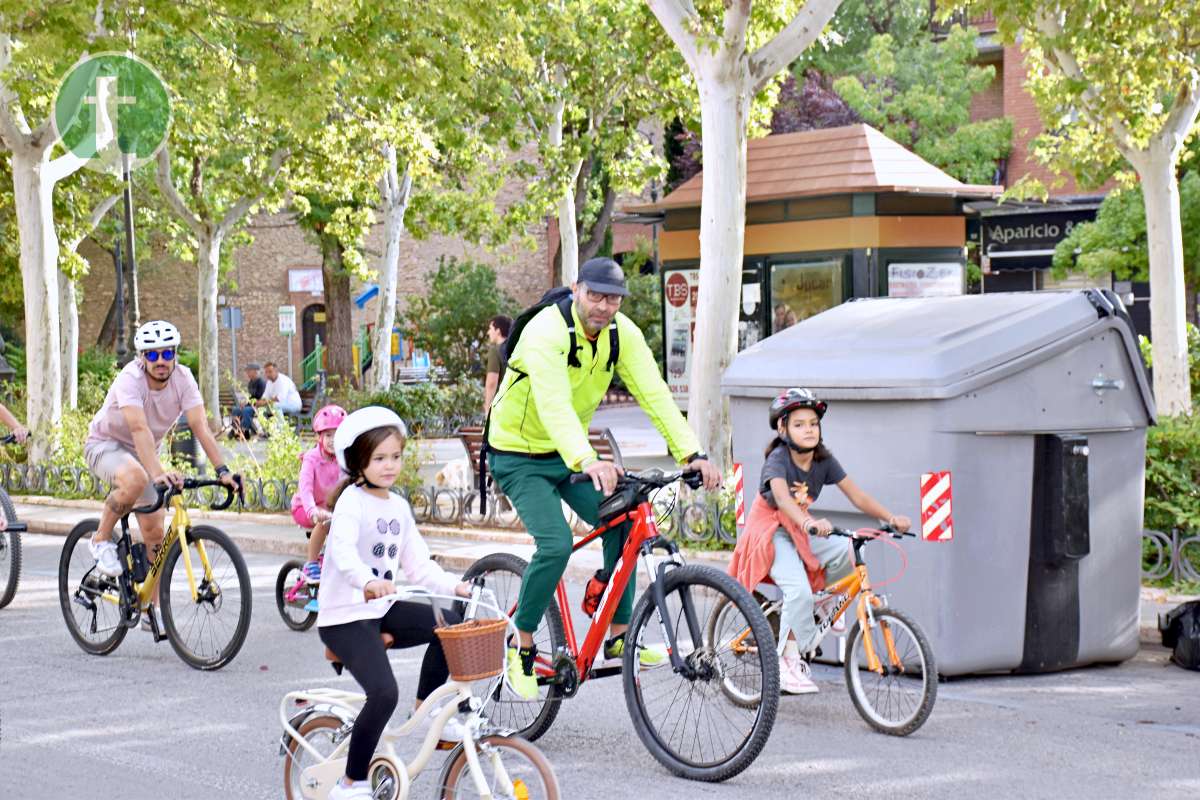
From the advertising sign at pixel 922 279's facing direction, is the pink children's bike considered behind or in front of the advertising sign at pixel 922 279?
in front

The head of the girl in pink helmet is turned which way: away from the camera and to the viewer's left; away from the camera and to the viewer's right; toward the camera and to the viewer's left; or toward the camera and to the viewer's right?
toward the camera and to the viewer's right

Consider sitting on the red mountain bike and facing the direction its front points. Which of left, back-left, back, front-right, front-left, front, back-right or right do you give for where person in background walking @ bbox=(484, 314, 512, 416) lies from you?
back-left

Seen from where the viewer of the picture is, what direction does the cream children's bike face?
facing the viewer and to the right of the viewer

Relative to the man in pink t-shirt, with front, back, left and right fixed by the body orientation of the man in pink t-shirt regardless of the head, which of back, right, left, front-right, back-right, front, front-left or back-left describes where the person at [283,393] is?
back-left

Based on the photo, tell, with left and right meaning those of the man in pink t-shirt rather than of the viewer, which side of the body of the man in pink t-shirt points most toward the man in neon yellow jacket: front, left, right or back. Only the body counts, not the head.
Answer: front

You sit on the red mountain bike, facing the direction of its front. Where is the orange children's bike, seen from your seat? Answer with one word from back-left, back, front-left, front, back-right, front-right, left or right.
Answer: left

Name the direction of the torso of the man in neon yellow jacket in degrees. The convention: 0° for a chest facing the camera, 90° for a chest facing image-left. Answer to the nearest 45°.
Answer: approximately 315°

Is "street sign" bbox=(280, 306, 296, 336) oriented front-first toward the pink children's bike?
yes

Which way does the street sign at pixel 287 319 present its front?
toward the camera

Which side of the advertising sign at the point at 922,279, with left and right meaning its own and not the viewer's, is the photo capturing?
front

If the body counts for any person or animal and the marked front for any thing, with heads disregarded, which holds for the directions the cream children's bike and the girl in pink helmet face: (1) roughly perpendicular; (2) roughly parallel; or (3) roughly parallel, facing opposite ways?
roughly parallel
